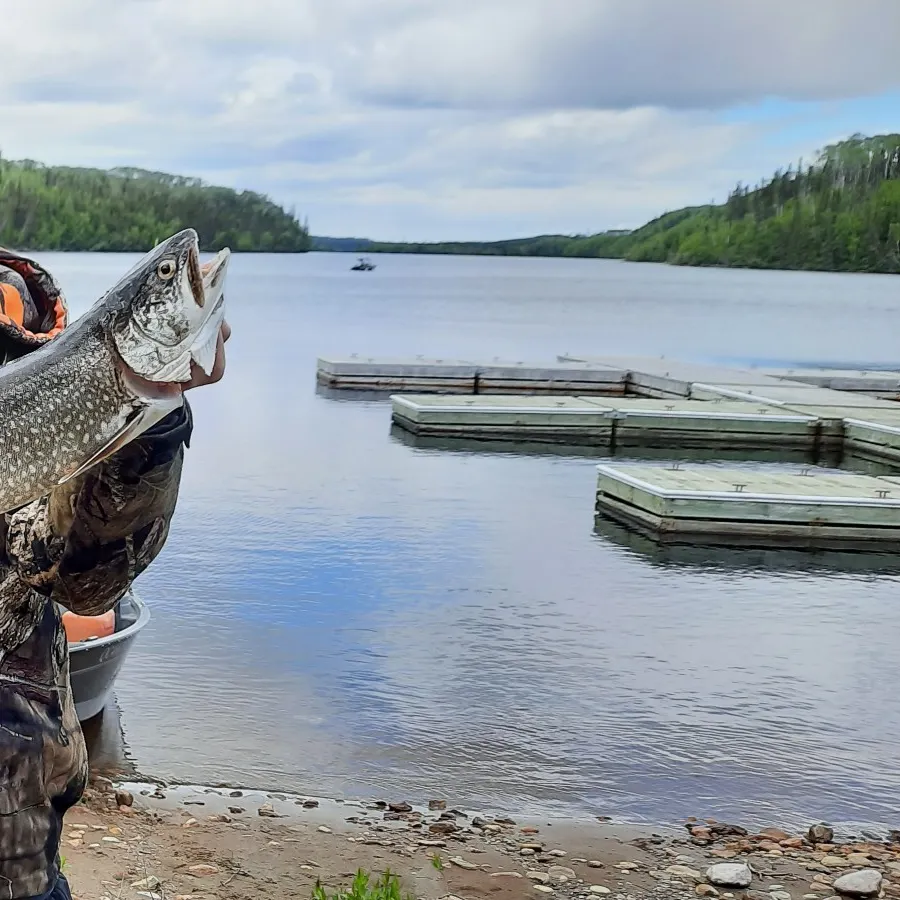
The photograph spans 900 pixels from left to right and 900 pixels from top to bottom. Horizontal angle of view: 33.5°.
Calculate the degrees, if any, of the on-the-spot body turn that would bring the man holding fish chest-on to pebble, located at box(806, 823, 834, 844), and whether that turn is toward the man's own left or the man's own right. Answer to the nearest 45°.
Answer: approximately 135° to the man's own left

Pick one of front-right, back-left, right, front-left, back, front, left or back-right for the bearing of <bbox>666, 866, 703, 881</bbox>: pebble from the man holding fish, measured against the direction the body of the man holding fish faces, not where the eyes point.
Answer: back-left

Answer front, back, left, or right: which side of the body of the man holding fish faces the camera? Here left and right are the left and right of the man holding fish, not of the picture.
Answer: front

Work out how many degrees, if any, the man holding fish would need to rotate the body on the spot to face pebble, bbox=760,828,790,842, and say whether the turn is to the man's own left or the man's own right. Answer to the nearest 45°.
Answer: approximately 135° to the man's own left

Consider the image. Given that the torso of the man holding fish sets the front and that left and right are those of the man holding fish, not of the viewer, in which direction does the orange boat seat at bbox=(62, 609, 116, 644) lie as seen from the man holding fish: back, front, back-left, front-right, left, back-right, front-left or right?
back

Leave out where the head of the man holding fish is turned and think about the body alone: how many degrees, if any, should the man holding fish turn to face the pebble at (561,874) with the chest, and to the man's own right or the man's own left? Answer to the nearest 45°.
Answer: approximately 135° to the man's own left

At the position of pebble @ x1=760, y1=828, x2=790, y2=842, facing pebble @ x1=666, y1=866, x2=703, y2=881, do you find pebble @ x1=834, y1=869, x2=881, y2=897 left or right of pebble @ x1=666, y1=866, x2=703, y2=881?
left
